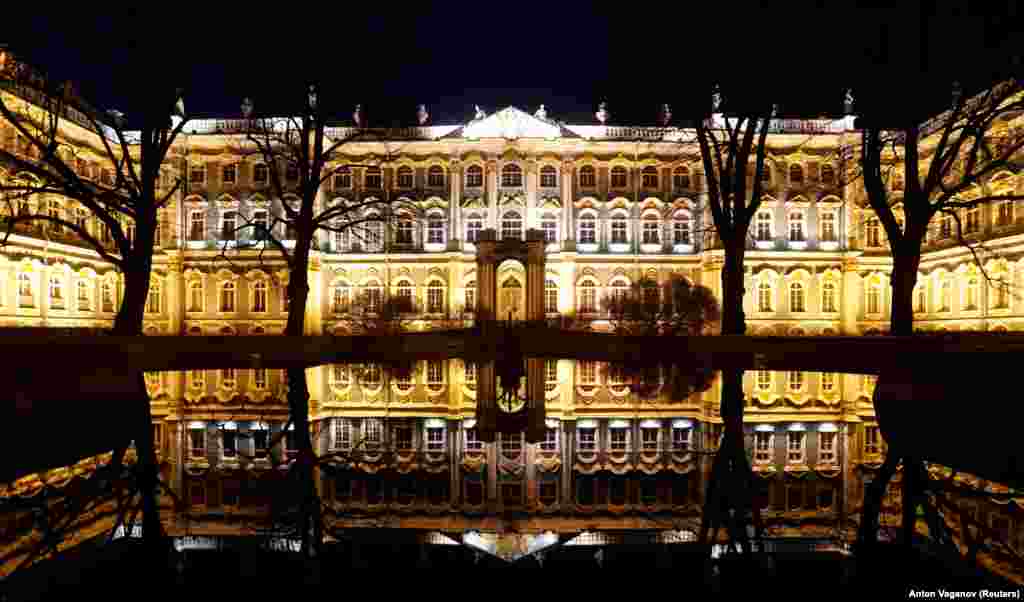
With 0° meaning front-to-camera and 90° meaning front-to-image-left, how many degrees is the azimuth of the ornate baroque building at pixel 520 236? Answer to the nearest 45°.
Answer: approximately 0°
